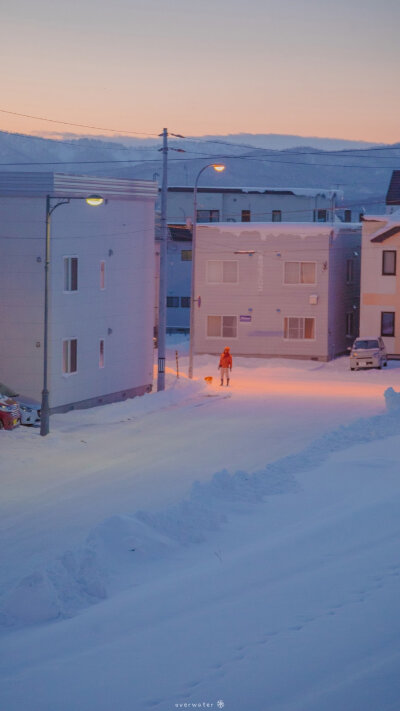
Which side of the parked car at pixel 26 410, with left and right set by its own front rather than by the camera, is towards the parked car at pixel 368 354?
left

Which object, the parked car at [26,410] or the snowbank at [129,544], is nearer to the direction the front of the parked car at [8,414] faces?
the snowbank

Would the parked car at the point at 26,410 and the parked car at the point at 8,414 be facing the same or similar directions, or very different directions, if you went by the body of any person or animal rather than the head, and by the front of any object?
same or similar directions

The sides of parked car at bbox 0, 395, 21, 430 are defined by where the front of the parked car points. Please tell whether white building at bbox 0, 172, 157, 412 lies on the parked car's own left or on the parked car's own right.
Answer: on the parked car's own left

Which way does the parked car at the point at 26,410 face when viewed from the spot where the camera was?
facing the viewer and to the right of the viewer
